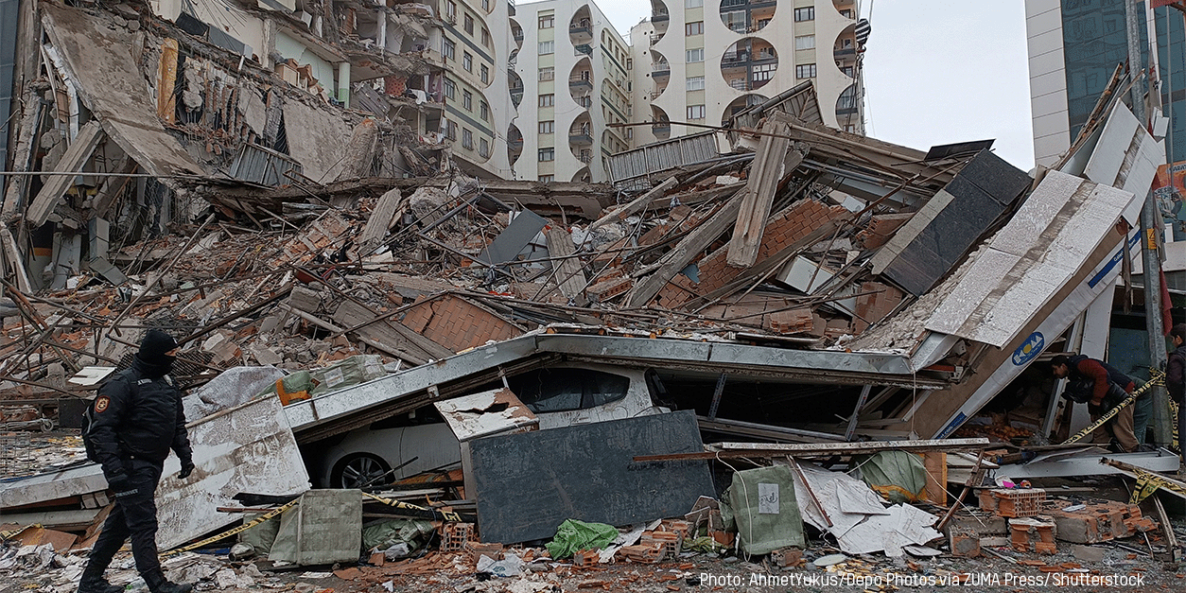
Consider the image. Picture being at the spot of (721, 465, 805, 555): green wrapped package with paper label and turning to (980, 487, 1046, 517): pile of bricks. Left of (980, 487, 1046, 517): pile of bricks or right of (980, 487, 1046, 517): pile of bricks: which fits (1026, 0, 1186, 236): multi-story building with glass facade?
left

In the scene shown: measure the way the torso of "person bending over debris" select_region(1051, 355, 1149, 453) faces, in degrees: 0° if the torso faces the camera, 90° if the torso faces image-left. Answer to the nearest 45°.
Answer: approximately 90°

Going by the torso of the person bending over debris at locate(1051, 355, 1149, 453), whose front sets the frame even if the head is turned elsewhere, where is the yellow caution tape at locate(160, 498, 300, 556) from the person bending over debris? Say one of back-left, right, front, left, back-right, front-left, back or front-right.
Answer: front-left

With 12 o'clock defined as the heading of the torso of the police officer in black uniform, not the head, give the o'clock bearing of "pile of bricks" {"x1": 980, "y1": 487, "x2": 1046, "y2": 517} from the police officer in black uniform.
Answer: The pile of bricks is roughly at 11 o'clock from the police officer in black uniform.

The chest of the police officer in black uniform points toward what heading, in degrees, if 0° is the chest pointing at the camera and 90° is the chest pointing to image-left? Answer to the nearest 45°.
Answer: approximately 315°

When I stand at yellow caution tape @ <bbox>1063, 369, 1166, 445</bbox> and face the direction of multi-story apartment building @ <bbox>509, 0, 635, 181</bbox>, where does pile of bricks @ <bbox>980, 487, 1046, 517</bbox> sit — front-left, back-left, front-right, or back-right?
back-left

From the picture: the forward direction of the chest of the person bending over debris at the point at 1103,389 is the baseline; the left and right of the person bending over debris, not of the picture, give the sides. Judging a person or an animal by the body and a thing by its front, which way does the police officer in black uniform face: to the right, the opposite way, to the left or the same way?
the opposite way

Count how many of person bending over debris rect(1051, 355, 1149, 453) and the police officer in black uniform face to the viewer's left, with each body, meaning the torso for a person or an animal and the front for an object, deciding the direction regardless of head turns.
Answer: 1

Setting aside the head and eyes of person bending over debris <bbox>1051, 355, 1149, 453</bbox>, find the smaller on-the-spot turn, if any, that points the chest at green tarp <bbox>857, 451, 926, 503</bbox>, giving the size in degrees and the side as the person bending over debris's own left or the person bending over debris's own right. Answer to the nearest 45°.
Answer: approximately 45° to the person bending over debris's own left
